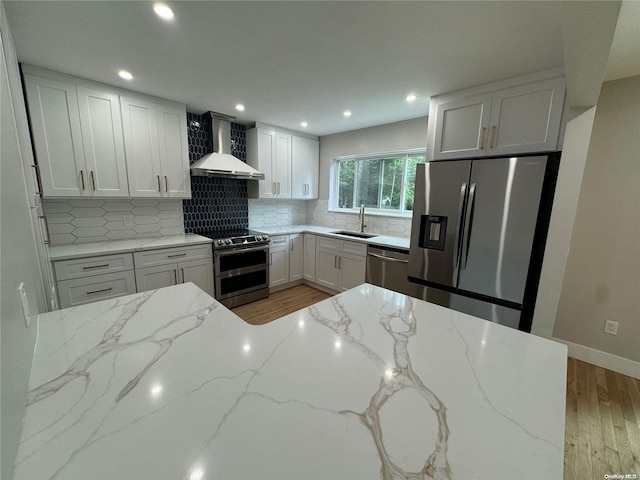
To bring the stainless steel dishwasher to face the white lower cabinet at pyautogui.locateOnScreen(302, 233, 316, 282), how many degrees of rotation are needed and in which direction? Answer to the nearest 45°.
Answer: approximately 90° to its right

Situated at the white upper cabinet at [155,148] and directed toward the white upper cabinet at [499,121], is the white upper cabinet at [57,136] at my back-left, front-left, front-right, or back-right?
back-right

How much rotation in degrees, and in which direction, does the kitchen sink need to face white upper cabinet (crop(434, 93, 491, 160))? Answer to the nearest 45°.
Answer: approximately 90° to its left

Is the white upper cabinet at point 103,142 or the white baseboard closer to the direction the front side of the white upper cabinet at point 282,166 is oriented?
the white baseboard

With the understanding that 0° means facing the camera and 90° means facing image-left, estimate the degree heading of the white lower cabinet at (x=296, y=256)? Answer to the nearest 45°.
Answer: approximately 315°

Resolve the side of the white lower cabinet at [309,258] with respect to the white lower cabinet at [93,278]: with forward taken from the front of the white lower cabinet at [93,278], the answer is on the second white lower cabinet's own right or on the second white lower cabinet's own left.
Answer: on the second white lower cabinet's own left

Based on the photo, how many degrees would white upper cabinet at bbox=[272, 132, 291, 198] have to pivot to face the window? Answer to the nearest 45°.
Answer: approximately 45° to its left

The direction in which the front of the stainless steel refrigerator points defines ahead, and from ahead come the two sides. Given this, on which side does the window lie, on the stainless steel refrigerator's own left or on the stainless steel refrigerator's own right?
on the stainless steel refrigerator's own right

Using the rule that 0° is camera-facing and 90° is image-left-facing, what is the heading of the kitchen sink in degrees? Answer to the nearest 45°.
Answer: approximately 45°
